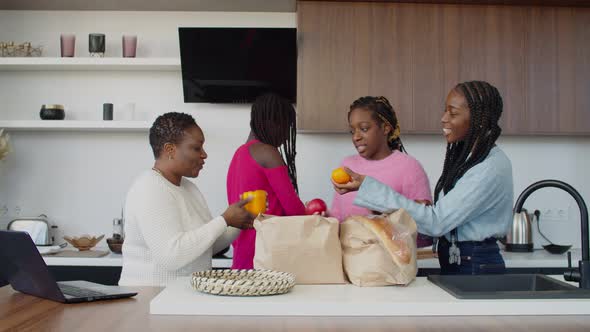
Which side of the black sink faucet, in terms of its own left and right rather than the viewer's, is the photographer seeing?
left

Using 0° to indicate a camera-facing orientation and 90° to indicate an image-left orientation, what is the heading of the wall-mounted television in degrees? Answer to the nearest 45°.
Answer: approximately 0°

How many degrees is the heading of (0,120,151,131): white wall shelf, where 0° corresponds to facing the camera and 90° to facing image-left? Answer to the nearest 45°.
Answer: approximately 0°

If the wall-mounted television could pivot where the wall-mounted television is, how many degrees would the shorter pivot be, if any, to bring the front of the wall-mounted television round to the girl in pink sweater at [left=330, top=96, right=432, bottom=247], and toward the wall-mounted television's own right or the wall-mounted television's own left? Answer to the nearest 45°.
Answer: approximately 45° to the wall-mounted television's own left

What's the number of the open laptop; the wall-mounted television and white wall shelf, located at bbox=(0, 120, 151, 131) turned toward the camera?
2

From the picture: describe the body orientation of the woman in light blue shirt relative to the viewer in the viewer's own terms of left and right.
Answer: facing to the left of the viewer

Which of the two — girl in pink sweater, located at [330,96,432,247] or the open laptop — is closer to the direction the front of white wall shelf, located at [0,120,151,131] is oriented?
the open laptop

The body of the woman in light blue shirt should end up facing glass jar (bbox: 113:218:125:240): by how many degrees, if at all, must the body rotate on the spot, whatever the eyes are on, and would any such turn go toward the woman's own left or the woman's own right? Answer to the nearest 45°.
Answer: approximately 45° to the woman's own right
